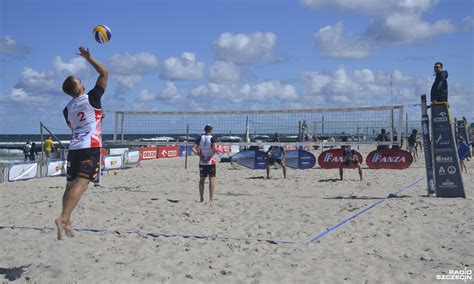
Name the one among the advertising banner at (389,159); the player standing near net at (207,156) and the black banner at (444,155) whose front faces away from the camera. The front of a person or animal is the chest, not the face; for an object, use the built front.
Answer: the player standing near net

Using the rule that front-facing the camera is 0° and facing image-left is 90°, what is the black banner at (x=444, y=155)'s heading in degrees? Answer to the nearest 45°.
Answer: approximately 0°

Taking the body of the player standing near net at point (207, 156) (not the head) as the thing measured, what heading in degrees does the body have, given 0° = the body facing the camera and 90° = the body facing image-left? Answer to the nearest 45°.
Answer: approximately 180°

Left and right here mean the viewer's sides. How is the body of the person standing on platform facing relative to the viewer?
facing to the left of the viewer

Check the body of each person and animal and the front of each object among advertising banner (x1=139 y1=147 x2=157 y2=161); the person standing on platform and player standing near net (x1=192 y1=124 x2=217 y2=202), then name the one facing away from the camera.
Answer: the player standing near net

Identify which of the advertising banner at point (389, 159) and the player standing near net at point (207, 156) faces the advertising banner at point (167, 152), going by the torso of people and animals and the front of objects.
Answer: the player standing near net

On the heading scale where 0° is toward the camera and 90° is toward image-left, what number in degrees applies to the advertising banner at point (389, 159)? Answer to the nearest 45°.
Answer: approximately 0°
